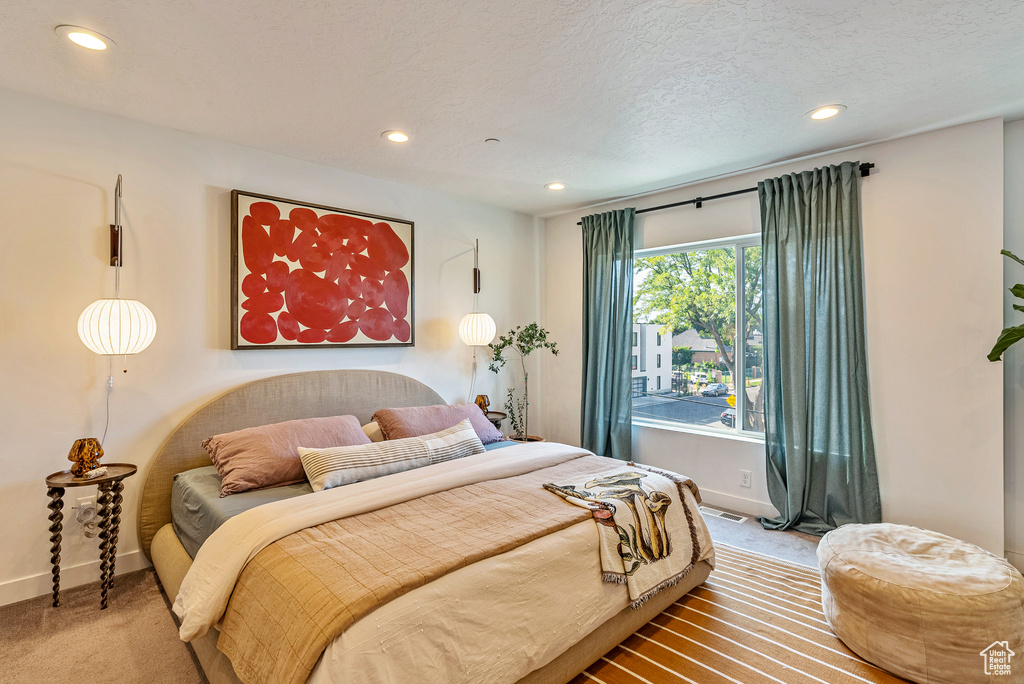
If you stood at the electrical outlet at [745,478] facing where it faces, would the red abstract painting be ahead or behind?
ahead

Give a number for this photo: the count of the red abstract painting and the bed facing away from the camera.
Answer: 0

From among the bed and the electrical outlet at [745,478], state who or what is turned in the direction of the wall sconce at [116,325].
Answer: the electrical outlet

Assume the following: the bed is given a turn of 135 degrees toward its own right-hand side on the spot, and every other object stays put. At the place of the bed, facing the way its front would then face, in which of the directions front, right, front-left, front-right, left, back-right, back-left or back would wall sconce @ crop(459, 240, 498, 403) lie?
right

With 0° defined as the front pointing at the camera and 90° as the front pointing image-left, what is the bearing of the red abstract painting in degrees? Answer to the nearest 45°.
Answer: approximately 315°

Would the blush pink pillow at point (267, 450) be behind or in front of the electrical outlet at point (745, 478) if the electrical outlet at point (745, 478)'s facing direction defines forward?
in front

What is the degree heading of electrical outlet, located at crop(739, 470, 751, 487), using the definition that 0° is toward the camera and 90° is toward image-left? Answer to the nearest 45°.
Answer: approximately 45°

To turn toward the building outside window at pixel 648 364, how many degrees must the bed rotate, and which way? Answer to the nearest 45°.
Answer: approximately 90° to its left

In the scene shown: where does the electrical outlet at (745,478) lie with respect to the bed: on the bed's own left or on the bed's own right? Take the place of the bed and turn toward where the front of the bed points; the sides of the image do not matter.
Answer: on the bed's own left

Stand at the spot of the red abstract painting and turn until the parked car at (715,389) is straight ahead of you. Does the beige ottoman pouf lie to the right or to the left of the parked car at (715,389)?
right

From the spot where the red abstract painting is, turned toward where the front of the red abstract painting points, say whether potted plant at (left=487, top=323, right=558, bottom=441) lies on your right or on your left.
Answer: on your left
